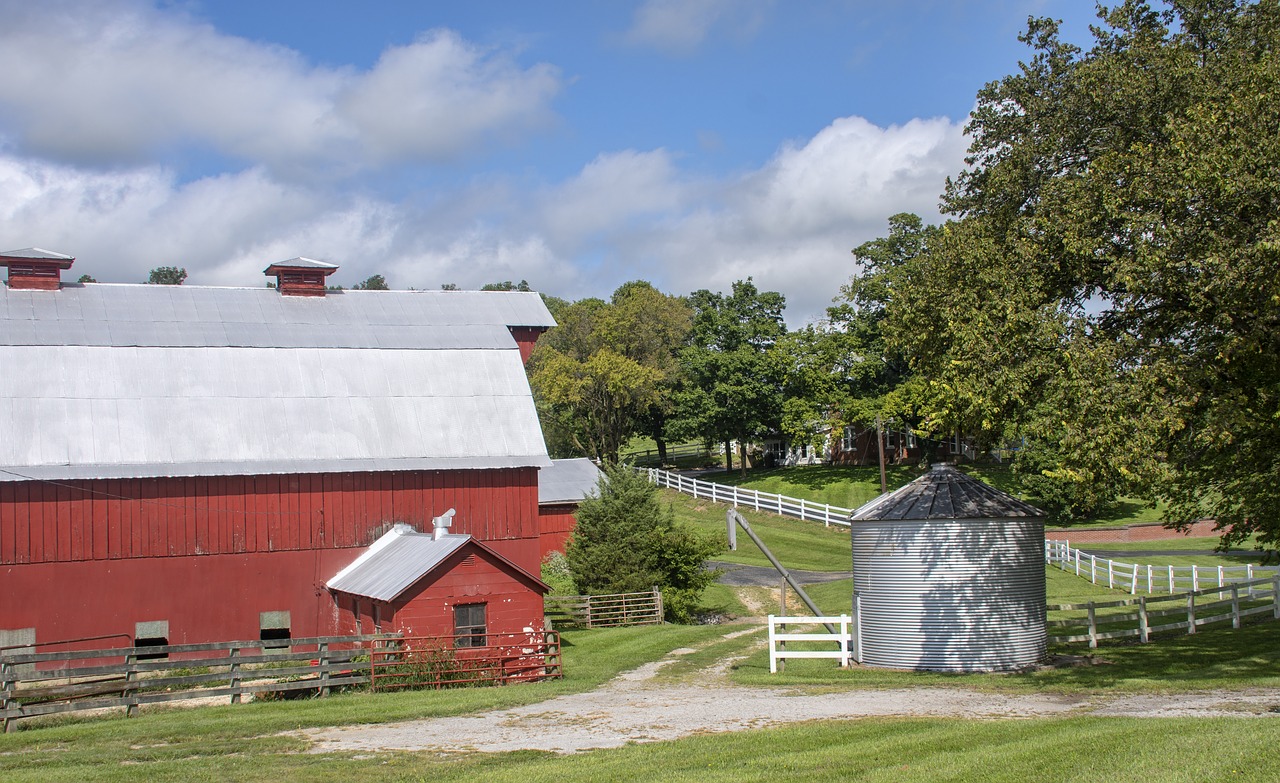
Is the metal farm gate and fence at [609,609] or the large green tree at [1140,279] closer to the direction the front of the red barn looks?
the metal farm gate and fence
